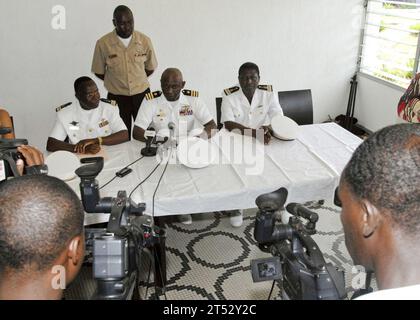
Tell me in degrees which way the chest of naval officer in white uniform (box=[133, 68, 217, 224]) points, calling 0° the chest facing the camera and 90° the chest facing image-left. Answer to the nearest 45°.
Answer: approximately 0°

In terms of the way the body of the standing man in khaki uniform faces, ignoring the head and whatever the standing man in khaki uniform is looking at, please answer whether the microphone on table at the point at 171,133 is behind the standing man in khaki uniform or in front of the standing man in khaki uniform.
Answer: in front

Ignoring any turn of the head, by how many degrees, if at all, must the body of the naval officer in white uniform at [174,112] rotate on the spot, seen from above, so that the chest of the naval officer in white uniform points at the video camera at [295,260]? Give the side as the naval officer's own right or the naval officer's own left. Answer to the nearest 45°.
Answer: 0° — they already face it

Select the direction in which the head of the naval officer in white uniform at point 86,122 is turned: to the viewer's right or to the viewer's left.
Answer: to the viewer's right

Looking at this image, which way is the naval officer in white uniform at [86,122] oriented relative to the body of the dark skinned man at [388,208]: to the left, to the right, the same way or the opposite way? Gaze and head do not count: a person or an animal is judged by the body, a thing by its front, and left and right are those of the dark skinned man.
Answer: the opposite way

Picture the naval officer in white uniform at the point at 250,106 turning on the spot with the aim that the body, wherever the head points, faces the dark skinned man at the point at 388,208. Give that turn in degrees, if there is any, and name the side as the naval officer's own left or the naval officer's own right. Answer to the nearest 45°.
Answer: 0° — they already face them

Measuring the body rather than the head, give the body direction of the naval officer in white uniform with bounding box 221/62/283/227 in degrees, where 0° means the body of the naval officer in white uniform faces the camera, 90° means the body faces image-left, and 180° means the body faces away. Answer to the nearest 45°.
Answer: approximately 0°

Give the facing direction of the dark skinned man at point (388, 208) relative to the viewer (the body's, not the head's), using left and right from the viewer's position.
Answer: facing away from the viewer and to the left of the viewer
